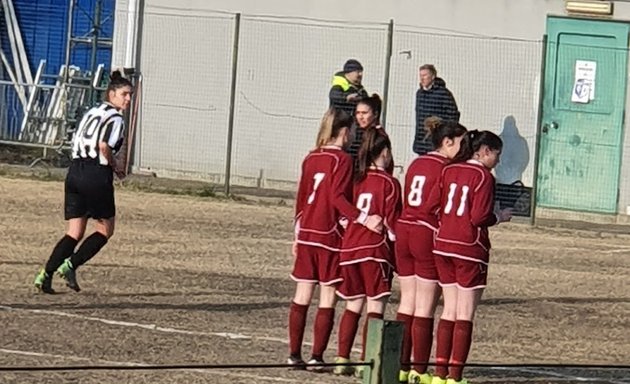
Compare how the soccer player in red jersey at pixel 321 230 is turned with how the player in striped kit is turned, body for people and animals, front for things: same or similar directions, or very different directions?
same or similar directions

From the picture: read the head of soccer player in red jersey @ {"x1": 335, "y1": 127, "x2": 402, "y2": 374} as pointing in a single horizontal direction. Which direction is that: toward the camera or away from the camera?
away from the camera

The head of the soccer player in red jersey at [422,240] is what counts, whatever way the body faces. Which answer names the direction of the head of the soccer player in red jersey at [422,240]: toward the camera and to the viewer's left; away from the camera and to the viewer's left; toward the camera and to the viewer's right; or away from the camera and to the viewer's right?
away from the camera and to the viewer's right

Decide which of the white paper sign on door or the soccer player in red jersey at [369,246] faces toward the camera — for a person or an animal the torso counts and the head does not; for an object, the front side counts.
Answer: the white paper sign on door

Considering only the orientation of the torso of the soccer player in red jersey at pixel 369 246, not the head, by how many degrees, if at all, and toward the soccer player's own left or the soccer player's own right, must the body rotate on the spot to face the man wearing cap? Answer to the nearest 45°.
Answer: approximately 45° to the soccer player's own left

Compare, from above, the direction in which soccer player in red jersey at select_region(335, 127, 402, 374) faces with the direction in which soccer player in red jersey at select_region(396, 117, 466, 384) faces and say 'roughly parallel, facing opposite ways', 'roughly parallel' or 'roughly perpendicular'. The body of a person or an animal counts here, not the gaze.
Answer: roughly parallel

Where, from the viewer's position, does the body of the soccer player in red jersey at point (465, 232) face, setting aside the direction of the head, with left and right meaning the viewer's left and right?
facing away from the viewer and to the right of the viewer

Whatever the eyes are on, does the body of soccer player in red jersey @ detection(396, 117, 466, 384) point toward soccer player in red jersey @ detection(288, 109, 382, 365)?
no

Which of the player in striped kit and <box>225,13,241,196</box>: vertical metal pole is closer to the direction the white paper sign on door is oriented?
the player in striped kit

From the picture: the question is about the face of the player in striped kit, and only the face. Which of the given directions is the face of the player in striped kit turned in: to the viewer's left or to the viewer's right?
to the viewer's right

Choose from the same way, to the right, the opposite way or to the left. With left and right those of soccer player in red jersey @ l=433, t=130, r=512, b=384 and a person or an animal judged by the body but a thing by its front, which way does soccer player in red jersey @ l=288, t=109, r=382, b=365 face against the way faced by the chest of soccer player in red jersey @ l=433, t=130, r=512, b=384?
the same way

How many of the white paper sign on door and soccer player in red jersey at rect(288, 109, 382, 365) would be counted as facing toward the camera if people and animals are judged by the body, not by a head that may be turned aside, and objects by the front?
1

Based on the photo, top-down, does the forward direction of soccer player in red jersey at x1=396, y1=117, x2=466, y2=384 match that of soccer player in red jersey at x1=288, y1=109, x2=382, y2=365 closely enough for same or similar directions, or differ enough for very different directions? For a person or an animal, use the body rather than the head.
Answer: same or similar directions

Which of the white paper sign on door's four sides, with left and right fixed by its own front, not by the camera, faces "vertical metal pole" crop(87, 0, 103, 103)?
right

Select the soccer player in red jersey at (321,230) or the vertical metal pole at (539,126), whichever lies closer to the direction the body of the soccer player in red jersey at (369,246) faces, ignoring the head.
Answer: the vertical metal pole

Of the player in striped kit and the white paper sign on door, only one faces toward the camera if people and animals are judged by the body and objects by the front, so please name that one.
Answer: the white paper sign on door

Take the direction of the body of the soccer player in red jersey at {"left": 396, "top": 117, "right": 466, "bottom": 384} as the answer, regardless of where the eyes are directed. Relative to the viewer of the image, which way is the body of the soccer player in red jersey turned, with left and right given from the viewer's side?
facing away from the viewer and to the right of the viewer

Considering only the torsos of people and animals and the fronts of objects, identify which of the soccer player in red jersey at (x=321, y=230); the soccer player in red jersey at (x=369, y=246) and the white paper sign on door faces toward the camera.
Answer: the white paper sign on door
